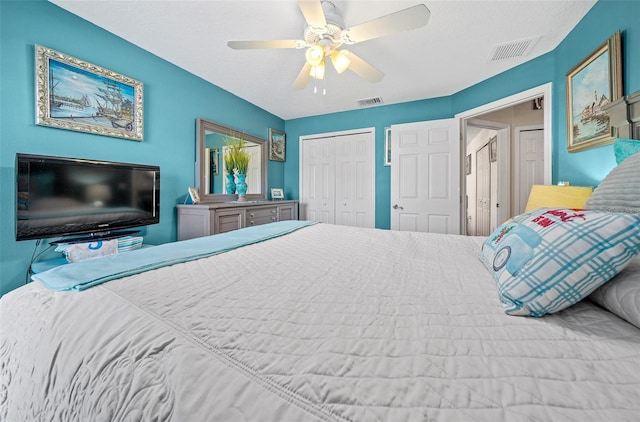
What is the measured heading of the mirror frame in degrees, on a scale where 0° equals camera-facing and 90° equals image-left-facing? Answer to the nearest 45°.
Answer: approximately 315°

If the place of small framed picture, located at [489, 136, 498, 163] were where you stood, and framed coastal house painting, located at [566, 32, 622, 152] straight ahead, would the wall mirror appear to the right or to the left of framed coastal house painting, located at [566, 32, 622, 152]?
right

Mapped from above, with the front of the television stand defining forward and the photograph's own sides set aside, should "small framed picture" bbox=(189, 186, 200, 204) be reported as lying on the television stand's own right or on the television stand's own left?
on the television stand's own left

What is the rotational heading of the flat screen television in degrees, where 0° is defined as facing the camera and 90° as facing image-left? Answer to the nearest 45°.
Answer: approximately 315°

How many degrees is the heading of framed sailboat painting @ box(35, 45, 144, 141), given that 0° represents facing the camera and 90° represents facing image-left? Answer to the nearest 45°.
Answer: approximately 315°
